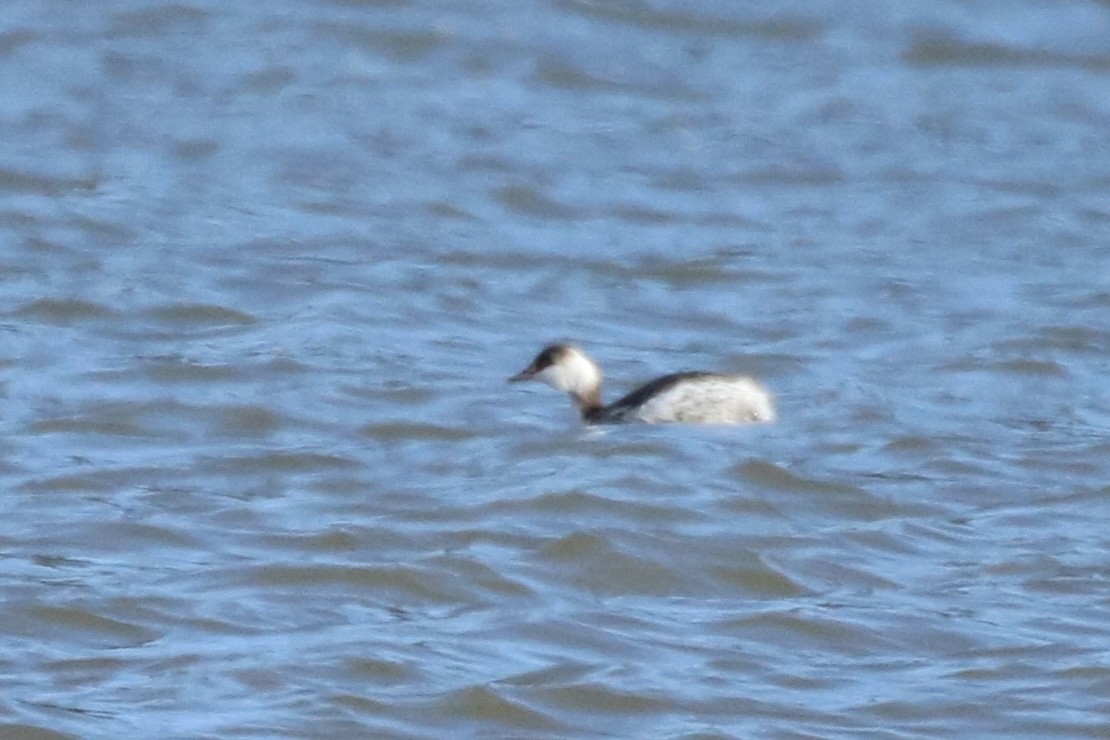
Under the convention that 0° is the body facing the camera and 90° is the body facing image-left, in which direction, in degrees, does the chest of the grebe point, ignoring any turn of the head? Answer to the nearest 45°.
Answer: approximately 90°
